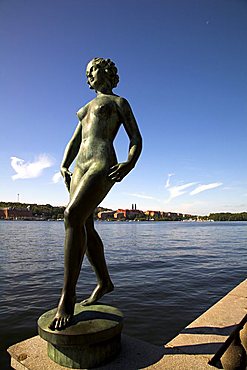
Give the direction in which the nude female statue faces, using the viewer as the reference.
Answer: facing the viewer and to the left of the viewer
